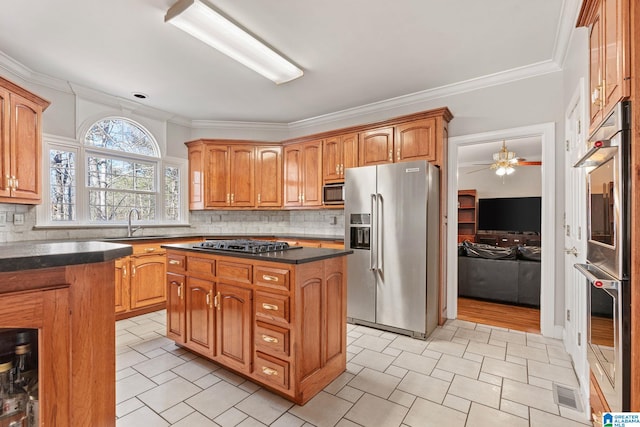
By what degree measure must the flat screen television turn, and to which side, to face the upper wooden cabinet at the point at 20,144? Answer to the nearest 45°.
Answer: approximately 45° to its right

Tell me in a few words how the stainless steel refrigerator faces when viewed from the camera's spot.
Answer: facing the viewer and to the left of the viewer

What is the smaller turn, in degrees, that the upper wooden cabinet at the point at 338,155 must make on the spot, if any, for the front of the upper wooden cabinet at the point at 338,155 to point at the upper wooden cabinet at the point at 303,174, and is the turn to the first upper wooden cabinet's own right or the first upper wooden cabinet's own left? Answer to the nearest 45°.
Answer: approximately 90° to the first upper wooden cabinet's own right

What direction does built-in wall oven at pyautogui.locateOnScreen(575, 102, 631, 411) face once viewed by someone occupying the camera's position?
facing to the left of the viewer

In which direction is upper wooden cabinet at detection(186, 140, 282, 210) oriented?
toward the camera

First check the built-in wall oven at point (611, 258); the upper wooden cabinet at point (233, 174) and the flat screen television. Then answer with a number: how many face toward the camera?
2

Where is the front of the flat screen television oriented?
toward the camera

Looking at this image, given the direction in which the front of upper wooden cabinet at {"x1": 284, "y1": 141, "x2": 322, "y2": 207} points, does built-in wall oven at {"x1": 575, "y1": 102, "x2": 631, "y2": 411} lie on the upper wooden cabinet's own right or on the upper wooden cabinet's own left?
on the upper wooden cabinet's own left

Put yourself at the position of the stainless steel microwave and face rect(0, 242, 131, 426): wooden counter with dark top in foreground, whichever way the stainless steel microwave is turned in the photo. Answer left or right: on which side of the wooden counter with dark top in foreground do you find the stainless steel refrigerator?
left

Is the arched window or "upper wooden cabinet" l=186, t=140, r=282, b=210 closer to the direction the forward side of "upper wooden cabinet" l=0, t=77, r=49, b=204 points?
the upper wooden cabinet

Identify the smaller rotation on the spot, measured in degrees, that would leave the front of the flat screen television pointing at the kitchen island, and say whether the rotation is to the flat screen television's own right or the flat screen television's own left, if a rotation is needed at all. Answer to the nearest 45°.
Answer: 0° — it already faces it

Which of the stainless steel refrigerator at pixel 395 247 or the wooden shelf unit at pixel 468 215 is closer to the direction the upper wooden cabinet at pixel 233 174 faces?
the stainless steel refrigerator

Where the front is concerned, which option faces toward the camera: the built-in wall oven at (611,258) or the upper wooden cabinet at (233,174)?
the upper wooden cabinet

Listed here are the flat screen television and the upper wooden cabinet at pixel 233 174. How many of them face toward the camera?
2

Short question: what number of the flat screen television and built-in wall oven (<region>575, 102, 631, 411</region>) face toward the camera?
1

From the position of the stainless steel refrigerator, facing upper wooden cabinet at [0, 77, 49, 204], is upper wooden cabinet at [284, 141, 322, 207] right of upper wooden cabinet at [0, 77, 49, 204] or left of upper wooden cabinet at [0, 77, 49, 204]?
right

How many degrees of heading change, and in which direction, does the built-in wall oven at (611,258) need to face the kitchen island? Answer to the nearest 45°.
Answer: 0° — it already faces it

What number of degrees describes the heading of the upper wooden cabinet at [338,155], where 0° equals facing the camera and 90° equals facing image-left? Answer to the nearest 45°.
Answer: approximately 45°

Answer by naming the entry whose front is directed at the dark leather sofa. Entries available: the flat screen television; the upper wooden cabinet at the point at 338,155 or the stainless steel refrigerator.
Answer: the flat screen television

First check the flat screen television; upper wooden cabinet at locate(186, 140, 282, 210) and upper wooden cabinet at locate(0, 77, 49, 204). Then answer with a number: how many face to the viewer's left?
0
